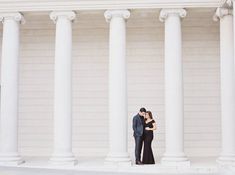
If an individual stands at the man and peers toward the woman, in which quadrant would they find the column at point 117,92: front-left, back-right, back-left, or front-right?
back-left

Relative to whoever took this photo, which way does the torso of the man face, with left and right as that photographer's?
facing the viewer and to the right of the viewer

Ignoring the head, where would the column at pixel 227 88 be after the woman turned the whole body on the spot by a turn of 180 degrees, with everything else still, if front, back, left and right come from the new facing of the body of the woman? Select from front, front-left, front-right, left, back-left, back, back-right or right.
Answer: front-right

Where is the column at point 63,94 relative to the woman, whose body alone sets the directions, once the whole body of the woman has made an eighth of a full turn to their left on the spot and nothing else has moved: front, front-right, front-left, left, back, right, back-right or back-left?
right

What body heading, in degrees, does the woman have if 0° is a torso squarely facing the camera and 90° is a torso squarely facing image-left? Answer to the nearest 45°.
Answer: approximately 45°

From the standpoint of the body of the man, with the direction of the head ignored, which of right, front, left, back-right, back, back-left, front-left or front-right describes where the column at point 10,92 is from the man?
back-right

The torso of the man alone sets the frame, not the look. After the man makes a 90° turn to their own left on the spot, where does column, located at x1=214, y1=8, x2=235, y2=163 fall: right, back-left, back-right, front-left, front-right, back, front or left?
front-right

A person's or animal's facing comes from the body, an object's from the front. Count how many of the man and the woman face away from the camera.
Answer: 0
